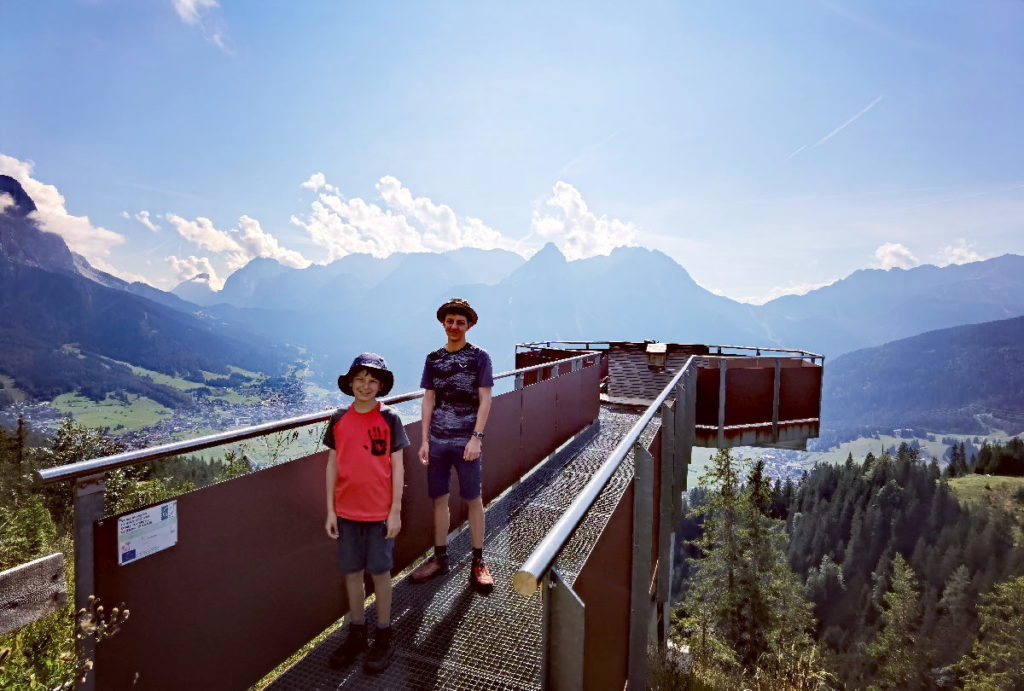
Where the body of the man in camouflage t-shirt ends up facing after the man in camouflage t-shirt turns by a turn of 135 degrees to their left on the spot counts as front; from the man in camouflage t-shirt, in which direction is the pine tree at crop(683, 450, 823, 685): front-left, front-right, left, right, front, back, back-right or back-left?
front

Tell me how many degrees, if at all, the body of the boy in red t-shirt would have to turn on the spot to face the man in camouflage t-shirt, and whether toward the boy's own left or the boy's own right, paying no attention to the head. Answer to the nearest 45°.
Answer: approximately 135° to the boy's own left

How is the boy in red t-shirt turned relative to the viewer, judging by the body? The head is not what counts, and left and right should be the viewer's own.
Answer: facing the viewer

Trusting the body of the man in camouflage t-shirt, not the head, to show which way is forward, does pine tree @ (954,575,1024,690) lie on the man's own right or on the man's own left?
on the man's own left

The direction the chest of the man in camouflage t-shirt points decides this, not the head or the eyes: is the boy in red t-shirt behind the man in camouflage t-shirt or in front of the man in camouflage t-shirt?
in front

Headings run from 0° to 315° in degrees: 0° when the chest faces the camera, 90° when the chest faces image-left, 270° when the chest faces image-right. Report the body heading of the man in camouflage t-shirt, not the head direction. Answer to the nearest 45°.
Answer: approximately 0°

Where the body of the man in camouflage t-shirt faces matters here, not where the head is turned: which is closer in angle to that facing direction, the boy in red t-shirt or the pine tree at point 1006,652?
the boy in red t-shirt

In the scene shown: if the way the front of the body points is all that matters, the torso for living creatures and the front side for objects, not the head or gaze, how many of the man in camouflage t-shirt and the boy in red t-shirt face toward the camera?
2

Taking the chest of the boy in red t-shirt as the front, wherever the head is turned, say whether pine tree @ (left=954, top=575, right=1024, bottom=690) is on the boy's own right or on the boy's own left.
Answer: on the boy's own left
